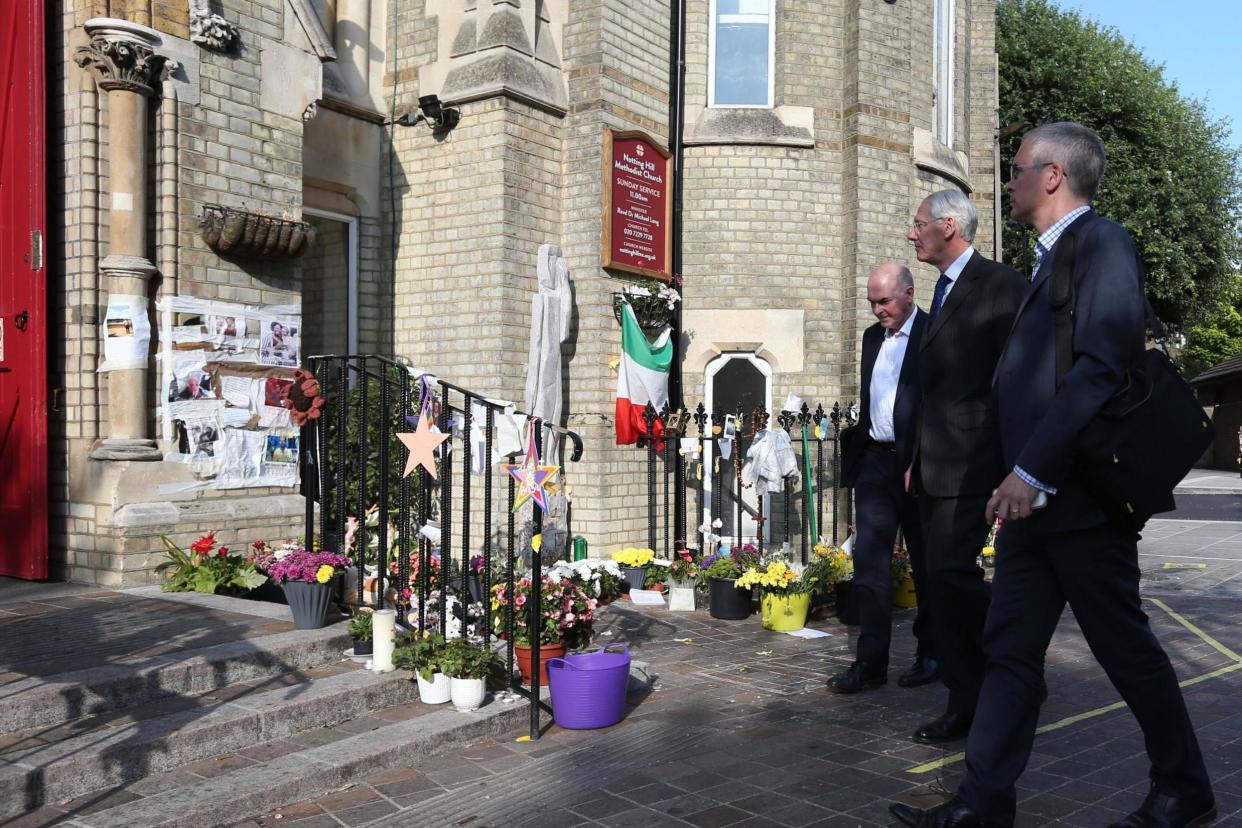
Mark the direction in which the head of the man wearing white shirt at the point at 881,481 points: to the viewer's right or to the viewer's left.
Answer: to the viewer's left

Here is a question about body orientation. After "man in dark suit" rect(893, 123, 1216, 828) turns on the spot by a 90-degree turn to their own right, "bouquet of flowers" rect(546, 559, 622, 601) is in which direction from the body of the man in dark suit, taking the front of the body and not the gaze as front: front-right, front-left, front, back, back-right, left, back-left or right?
front-left

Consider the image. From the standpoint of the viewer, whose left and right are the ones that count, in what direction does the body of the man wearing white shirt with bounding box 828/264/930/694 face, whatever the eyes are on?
facing the viewer and to the left of the viewer

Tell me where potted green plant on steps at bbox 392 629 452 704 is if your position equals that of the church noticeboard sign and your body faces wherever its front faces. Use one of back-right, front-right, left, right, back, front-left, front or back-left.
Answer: front-right

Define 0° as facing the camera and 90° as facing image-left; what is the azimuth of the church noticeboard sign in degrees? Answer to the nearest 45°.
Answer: approximately 315°

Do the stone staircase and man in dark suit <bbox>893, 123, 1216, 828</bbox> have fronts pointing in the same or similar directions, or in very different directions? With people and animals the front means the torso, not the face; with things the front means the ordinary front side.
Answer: very different directions

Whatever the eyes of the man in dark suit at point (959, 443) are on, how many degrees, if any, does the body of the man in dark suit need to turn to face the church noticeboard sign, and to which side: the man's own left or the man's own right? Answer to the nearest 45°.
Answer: approximately 45° to the man's own right

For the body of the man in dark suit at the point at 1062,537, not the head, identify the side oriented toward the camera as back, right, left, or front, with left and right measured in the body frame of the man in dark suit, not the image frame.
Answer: left

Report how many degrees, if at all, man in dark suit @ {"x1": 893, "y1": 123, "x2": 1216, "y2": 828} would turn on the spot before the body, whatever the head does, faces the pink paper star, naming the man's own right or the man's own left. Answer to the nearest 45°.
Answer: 0° — they already face it

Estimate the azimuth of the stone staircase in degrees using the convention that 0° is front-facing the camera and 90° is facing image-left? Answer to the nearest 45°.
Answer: approximately 315°

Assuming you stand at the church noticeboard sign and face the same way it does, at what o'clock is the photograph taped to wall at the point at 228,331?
The photograph taped to wall is roughly at 3 o'clock from the church noticeboard sign.

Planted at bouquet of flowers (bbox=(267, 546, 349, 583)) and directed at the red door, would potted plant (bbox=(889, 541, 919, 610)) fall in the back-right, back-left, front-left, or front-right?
back-right

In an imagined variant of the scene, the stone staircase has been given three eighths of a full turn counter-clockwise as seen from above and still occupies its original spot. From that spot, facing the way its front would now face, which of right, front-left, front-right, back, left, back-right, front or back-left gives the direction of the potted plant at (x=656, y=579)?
front-right

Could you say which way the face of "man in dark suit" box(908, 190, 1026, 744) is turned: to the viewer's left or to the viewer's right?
to the viewer's left

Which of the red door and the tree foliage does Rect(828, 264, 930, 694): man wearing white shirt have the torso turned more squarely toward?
the red door

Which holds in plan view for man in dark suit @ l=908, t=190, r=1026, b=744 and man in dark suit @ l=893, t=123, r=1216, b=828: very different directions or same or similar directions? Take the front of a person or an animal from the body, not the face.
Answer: same or similar directions
